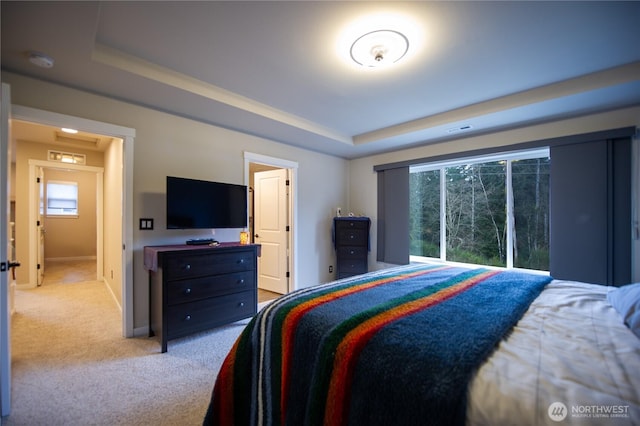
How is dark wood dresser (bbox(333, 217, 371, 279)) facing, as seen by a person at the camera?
facing the viewer

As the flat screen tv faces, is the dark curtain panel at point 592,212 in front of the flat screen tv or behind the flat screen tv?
in front

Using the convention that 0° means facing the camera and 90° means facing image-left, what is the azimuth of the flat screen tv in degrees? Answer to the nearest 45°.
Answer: approximately 315°

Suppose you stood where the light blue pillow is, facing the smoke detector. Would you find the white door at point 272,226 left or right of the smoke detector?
right

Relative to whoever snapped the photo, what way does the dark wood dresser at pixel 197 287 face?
facing the viewer and to the right of the viewer

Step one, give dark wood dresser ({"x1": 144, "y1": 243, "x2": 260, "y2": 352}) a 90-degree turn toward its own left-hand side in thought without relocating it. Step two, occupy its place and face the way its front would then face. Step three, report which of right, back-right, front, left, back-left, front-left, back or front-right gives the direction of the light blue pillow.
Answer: right

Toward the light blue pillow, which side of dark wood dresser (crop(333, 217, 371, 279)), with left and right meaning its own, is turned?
front

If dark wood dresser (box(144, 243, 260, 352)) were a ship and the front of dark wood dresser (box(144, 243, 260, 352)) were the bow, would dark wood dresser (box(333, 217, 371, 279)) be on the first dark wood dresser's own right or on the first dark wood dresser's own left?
on the first dark wood dresser's own left

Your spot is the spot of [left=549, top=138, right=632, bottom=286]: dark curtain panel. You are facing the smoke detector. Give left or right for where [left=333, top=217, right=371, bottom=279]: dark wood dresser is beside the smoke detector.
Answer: right

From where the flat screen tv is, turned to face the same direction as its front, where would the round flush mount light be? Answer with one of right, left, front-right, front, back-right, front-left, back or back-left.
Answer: front

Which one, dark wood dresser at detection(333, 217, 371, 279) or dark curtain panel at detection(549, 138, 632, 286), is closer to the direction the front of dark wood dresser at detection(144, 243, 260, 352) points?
the dark curtain panel

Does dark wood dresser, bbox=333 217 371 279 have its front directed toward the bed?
yes

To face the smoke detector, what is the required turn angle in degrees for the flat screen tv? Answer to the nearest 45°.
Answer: approximately 90° to its right

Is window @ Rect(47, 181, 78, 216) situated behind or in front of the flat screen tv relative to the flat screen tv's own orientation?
behind

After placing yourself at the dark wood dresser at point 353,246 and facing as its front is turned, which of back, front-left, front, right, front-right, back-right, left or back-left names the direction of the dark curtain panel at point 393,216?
left

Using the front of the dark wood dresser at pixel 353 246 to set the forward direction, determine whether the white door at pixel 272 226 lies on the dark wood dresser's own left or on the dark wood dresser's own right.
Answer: on the dark wood dresser's own right

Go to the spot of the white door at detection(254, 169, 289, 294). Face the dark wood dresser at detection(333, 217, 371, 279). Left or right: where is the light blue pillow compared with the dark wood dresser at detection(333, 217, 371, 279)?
right

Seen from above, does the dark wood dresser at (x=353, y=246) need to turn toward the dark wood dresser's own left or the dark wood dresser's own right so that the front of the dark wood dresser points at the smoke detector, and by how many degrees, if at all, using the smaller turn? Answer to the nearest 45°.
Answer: approximately 45° to the dark wood dresser's own right

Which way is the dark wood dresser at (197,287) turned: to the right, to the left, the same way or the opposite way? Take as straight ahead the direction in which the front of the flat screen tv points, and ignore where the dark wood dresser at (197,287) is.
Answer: the same way
